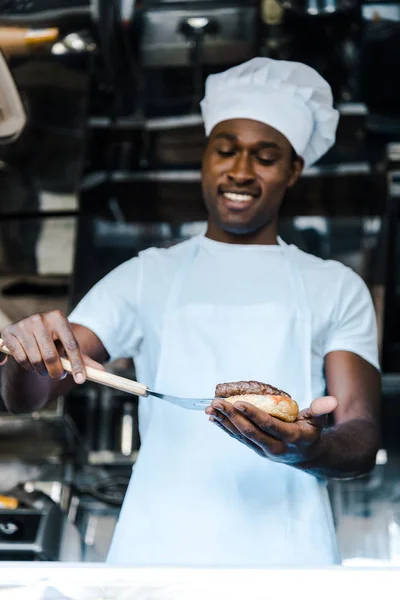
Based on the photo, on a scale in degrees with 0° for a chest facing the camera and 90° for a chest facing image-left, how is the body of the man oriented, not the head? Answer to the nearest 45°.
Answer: approximately 0°

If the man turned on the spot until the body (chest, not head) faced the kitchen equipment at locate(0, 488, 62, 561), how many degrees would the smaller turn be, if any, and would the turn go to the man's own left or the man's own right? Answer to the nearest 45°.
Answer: approximately 135° to the man's own right
